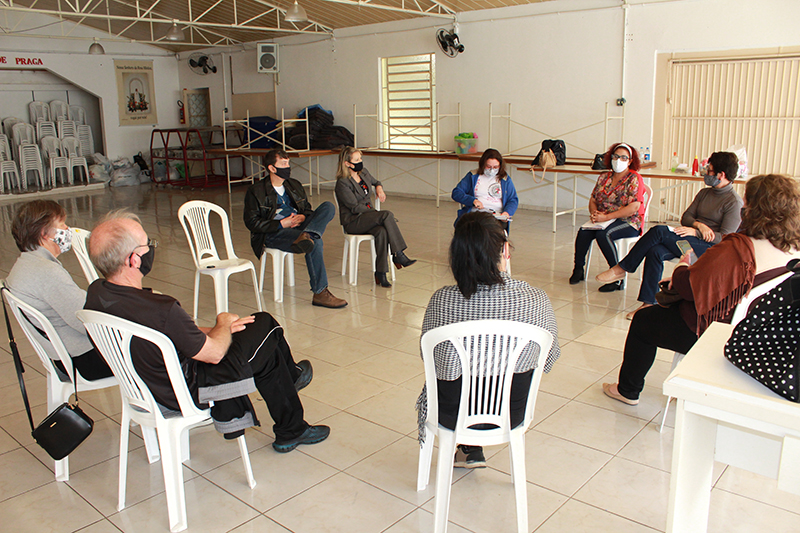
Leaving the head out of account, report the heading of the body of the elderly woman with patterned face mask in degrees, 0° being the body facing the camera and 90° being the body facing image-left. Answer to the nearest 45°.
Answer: approximately 270°

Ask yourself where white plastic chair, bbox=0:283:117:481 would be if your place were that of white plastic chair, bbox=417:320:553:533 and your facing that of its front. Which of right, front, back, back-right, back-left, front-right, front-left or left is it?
left

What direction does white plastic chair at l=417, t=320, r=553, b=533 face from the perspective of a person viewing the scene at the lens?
facing away from the viewer

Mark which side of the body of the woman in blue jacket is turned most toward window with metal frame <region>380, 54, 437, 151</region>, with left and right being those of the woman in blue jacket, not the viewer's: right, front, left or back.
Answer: back

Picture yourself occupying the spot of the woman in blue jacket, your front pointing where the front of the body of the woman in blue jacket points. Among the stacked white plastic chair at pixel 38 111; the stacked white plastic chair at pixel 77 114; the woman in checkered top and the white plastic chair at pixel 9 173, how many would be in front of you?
1

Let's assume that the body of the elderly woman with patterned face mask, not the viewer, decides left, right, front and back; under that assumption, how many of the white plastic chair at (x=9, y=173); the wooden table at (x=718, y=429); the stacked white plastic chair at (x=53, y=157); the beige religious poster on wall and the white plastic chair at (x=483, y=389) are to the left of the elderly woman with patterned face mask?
3

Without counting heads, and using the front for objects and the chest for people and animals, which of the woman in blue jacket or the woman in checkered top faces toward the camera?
the woman in blue jacket

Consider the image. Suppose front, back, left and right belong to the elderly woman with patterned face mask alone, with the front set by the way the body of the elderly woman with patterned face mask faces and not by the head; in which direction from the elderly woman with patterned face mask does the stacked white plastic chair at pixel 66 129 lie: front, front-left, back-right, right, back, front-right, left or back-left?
left

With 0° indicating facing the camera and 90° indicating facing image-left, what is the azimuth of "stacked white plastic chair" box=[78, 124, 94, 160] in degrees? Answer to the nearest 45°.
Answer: approximately 45°

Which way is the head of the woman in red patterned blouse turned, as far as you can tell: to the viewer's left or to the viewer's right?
to the viewer's left

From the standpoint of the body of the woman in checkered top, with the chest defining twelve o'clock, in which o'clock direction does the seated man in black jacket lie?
The seated man in black jacket is roughly at 11 o'clock from the woman in checkered top.

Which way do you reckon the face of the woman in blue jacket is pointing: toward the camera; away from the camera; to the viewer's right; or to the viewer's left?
toward the camera

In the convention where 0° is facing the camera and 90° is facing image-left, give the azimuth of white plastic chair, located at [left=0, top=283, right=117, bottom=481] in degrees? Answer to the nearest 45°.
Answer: approximately 225°

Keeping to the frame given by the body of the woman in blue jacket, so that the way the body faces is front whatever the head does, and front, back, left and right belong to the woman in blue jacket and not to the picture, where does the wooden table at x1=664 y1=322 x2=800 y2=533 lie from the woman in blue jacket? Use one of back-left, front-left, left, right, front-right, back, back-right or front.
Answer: front

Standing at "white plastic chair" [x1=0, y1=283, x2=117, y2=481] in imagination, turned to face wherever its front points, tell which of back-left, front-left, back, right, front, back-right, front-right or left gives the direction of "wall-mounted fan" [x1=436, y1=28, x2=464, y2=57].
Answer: front

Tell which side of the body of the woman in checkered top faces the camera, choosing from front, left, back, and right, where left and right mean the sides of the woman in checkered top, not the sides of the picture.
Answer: back

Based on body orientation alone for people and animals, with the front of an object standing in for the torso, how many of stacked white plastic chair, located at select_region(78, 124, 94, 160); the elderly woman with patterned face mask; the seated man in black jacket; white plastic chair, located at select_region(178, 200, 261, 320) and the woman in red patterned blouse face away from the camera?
0

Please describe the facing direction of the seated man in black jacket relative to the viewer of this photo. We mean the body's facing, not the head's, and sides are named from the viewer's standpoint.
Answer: facing the viewer and to the right of the viewer

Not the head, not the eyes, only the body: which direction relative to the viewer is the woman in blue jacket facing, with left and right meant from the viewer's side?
facing the viewer
